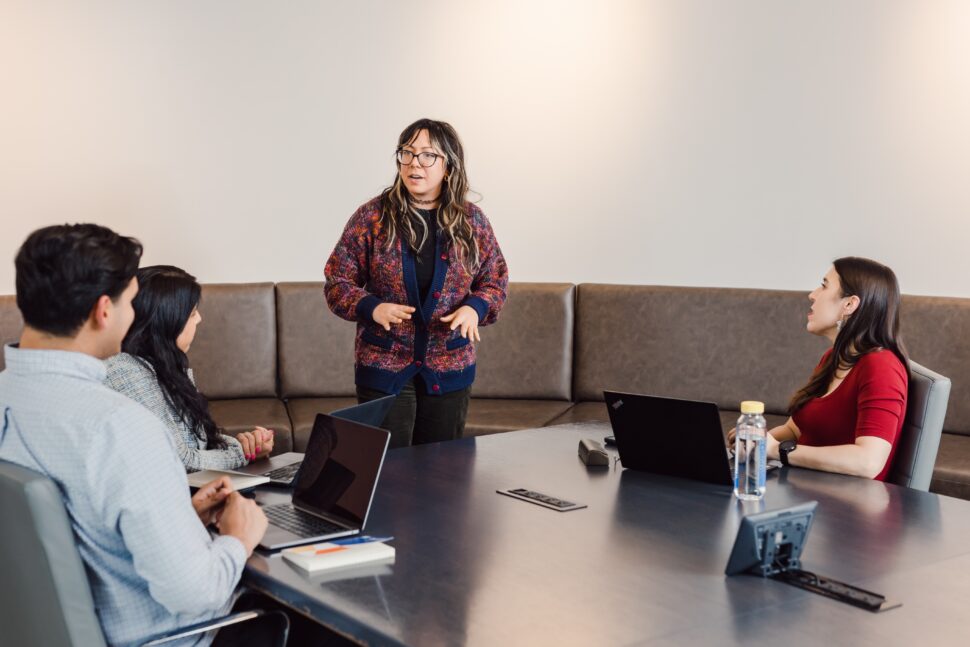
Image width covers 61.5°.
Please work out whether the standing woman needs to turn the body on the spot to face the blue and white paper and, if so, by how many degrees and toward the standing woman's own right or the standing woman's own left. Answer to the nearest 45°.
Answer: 0° — they already face it

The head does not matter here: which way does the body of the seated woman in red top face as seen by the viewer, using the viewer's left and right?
facing to the left of the viewer

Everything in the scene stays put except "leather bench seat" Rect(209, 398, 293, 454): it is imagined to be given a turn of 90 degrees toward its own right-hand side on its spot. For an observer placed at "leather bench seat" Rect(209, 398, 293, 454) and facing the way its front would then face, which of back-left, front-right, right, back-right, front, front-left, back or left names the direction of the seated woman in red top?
back-left

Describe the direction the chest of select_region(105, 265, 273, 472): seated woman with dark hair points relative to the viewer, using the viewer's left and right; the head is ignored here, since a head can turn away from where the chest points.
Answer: facing to the right of the viewer

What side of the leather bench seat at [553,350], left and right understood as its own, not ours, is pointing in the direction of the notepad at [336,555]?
front

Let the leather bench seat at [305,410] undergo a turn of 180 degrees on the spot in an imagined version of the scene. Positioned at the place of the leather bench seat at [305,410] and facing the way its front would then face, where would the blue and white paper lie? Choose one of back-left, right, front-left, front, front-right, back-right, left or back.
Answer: back

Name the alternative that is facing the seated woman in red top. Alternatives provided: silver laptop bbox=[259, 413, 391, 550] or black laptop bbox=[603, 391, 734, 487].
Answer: black laptop bbox=[603, 391, 734, 487]

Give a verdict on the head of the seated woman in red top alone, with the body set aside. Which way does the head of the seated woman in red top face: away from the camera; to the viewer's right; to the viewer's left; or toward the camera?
to the viewer's left
